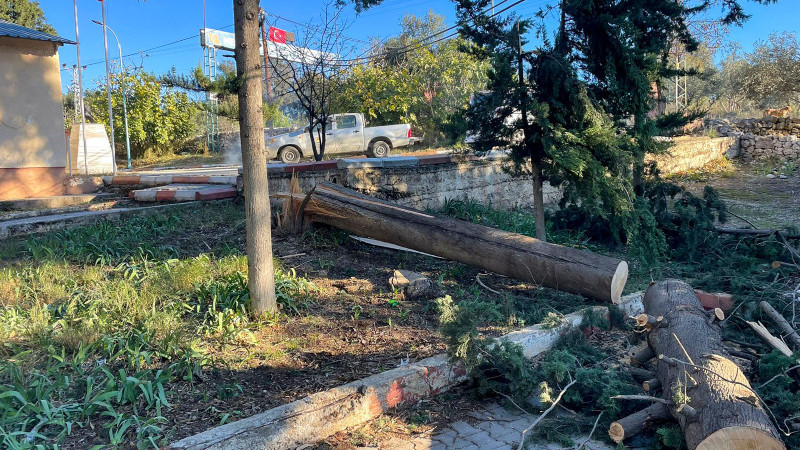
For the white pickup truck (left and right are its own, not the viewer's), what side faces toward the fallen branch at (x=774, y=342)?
left

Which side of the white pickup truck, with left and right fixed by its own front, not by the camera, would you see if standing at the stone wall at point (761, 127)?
back

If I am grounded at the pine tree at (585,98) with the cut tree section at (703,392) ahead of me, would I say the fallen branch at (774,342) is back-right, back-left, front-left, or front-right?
front-left

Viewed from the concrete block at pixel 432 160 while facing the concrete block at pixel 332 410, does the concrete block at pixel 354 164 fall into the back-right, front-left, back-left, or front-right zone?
front-right

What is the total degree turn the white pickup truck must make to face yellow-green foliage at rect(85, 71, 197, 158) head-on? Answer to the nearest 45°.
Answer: approximately 45° to its right

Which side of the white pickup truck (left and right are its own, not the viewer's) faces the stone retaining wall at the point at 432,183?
left

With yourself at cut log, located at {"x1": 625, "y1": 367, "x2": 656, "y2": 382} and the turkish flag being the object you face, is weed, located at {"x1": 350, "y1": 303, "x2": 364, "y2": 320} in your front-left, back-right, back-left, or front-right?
front-left

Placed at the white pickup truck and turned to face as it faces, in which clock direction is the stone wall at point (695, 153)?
The stone wall is roughly at 7 o'clock from the white pickup truck.

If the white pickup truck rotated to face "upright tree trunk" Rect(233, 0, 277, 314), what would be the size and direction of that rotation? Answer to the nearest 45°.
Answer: approximately 90° to its left

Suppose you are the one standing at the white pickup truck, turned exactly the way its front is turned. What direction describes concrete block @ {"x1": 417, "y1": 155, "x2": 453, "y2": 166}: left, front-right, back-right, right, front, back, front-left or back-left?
left

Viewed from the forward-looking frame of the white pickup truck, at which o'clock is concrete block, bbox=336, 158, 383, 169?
The concrete block is roughly at 9 o'clock from the white pickup truck.

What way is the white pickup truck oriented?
to the viewer's left

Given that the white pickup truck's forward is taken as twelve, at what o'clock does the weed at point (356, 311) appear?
The weed is roughly at 9 o'clock from the white pickup truck.
